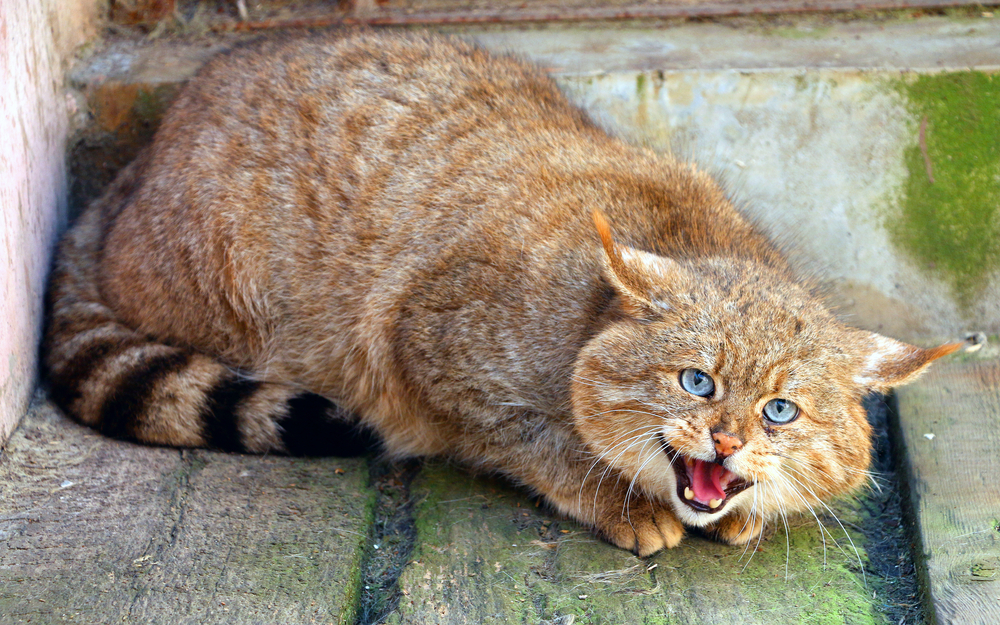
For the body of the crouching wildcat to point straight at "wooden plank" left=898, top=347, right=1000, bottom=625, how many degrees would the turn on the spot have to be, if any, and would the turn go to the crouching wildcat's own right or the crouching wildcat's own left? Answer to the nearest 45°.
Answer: approximately 45° to the crouching wildcat's own left
